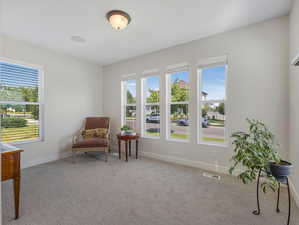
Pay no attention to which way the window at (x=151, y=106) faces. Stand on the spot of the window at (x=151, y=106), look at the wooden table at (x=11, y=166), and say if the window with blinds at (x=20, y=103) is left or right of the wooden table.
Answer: right
